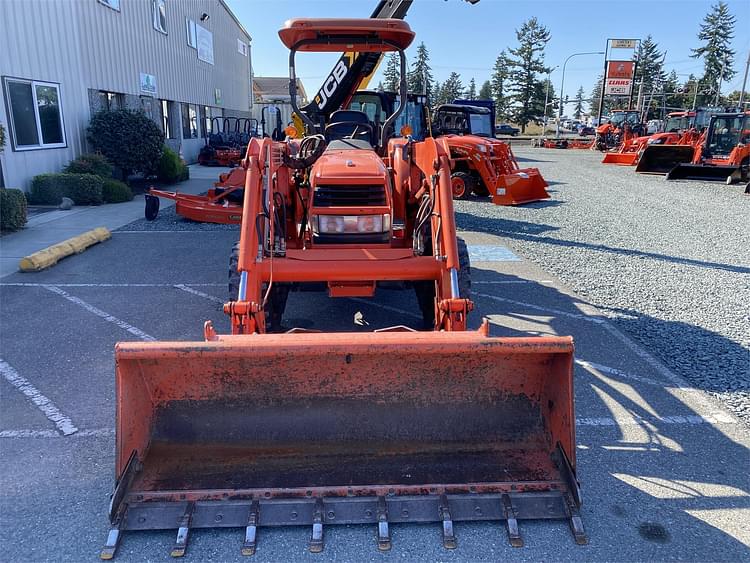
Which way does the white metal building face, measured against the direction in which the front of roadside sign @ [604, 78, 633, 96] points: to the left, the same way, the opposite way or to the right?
to the left

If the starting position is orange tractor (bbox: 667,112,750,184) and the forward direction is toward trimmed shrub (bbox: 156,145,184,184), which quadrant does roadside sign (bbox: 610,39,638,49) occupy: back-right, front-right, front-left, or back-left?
back-right

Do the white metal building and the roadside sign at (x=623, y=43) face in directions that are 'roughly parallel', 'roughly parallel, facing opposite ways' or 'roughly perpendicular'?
roughly perpendicular

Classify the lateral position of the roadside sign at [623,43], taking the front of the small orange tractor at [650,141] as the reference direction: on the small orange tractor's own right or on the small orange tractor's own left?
on the small orange tractor's own right

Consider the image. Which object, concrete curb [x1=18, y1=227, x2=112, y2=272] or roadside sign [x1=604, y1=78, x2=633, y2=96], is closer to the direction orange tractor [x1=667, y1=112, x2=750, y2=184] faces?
the concrete curb

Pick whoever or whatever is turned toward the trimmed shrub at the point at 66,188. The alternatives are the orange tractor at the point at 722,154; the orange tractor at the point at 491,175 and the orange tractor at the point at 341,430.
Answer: the orange tractor at the point at 722,154

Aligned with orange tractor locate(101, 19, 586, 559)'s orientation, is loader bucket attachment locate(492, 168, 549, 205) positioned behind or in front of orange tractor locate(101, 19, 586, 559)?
behind

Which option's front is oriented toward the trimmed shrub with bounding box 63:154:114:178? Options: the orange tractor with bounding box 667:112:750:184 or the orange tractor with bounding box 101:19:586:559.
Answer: the orange tractor with bounding box 667:112:750:184

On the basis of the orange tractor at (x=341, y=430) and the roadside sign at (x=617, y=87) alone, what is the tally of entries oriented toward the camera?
2

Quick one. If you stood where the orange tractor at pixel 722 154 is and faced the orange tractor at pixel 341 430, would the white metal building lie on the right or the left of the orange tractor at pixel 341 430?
right

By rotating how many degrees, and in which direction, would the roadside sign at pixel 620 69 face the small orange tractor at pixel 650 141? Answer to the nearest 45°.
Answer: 0° — it already faces it
